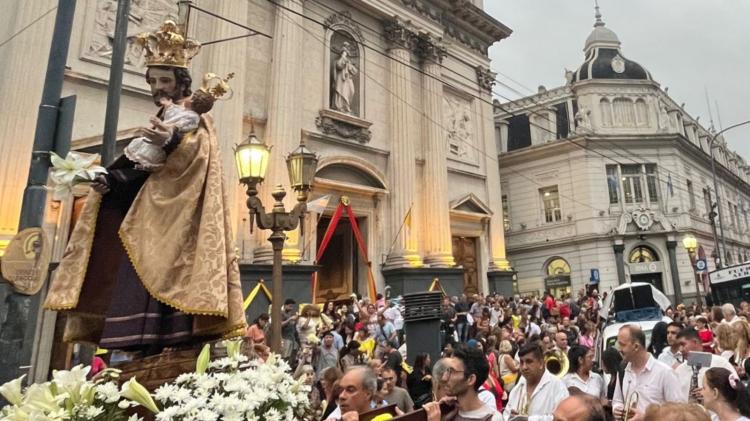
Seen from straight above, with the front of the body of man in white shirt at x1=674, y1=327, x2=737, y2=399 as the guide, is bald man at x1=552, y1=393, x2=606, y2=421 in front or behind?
in front

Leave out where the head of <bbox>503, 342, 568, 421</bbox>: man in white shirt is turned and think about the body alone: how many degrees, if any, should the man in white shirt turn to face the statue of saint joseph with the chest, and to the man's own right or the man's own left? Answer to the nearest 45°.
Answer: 0° — they already face it

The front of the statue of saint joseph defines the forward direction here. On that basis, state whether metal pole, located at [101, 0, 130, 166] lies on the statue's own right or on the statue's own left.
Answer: on the statue's own right

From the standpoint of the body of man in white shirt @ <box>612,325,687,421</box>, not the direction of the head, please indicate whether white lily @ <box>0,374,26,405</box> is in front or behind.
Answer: in front

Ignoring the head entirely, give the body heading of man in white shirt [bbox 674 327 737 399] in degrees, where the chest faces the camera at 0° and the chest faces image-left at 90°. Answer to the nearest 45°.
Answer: approximately 45°

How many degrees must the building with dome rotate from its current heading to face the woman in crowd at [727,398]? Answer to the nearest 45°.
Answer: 0° — it already faces them

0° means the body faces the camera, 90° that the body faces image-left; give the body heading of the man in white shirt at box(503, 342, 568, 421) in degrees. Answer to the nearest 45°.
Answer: approximately 45°

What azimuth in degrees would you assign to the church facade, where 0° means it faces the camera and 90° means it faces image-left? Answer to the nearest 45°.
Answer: approximately 315°

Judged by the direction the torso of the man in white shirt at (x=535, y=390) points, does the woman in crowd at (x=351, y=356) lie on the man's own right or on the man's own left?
on the man's own right

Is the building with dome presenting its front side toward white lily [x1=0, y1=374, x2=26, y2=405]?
yes
